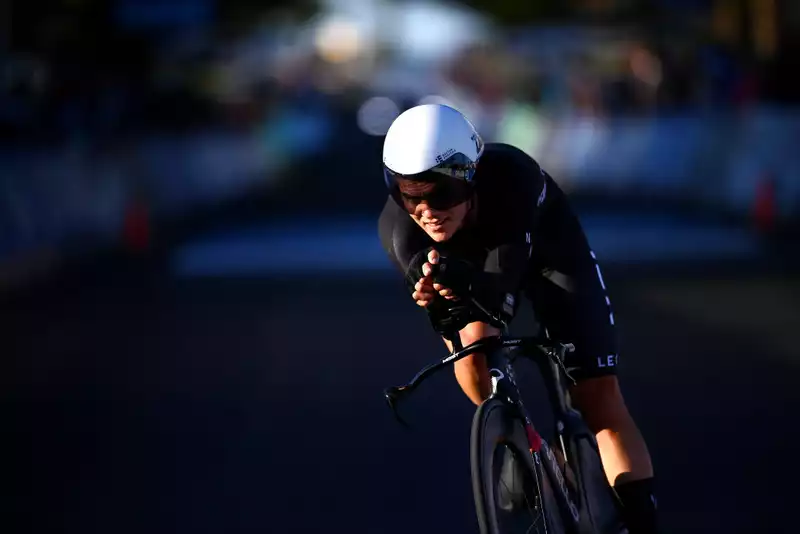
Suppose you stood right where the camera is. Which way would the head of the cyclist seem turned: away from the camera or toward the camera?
toward the camera

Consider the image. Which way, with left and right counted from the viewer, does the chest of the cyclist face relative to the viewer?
facing the viewer and to the left of the viewer
